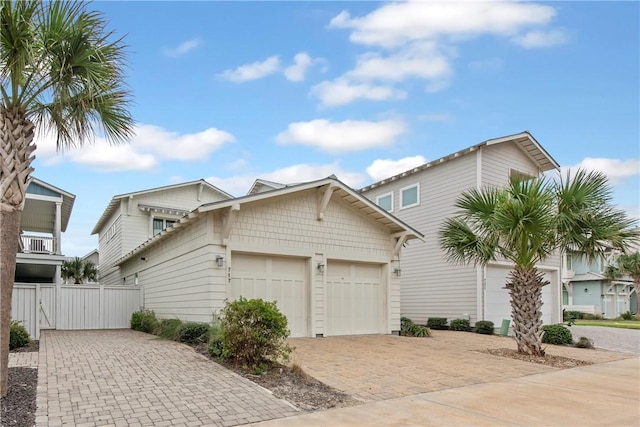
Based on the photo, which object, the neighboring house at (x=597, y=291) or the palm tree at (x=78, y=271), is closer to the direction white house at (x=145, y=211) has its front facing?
the neighboring house

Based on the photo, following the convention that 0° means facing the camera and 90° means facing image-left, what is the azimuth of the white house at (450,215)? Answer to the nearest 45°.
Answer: approximately 315°

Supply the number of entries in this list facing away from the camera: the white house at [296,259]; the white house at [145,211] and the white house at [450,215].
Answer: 0

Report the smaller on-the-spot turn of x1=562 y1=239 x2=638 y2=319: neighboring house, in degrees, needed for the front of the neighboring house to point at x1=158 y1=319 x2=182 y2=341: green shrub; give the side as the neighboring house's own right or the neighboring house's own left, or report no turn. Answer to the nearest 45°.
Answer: approximately 45° to the neighboring house's own right

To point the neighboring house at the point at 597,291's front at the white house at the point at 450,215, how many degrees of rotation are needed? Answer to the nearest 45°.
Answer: approximately 45° to its right

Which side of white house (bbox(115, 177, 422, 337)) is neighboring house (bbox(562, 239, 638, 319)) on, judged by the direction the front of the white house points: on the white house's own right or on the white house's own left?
on the white house's own left

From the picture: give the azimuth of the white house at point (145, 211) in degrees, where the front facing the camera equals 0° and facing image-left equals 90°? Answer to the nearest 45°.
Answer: approximately 315°
